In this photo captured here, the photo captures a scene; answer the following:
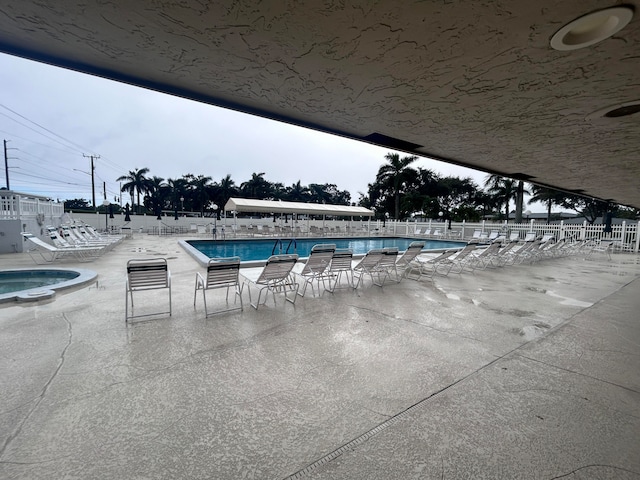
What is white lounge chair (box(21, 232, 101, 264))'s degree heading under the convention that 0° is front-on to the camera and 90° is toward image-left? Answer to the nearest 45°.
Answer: approximately 270°

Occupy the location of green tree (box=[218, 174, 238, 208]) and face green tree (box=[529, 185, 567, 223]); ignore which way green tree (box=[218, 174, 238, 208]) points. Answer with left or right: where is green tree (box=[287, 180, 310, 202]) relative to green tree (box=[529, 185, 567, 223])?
left

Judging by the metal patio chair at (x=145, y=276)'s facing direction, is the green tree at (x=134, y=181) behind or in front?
in front

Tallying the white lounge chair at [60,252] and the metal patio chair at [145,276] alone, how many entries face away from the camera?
1

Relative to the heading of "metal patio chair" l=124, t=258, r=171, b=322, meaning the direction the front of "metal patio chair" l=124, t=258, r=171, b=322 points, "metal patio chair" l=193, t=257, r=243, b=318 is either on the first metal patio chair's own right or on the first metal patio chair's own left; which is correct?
on the first metal patio chair's own right

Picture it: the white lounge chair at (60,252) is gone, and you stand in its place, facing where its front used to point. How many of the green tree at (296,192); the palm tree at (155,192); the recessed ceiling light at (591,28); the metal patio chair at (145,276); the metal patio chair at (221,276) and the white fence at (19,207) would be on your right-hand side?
3

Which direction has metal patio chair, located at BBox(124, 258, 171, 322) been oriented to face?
away from the camera

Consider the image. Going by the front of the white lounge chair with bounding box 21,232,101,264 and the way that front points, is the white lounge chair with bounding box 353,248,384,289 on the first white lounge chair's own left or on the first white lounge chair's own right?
on the first white lounge chair's own right

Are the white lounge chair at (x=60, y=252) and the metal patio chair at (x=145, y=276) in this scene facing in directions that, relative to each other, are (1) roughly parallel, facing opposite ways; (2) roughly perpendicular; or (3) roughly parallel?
roughly perpendicular

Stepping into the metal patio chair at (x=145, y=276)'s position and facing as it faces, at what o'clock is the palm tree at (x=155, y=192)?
The palm tree is roughly at 12 o'clock from the metal patio chair.

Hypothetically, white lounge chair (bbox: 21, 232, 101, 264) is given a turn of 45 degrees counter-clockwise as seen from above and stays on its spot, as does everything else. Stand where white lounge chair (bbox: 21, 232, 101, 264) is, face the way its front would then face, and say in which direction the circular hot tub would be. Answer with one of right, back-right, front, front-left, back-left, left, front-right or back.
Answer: back-right

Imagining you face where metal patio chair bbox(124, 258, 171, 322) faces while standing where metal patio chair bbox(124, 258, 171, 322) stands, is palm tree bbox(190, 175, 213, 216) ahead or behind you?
ahead

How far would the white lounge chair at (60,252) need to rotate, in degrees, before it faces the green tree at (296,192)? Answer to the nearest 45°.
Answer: approximately 45° to its left
